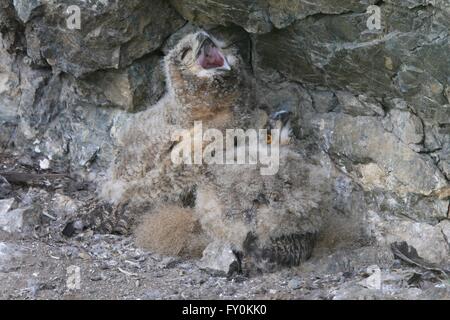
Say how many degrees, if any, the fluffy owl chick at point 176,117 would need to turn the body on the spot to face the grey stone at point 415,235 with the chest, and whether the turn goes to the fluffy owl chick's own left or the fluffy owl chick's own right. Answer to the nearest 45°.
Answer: approximately 45° to the fluffy owl chick's own left

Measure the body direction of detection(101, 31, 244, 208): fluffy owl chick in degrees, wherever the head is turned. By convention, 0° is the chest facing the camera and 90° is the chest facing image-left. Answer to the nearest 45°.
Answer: approximately 315°
